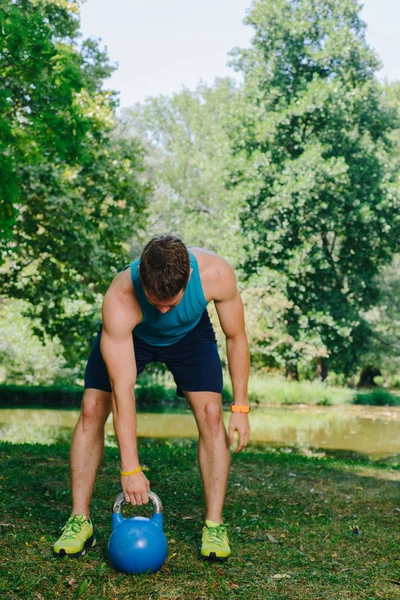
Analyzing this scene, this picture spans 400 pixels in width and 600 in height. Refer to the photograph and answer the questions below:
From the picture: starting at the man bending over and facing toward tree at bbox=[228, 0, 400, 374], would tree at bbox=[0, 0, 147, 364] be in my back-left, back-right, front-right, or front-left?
front-left

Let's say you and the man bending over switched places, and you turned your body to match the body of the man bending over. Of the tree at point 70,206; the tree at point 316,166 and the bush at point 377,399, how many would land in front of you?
0

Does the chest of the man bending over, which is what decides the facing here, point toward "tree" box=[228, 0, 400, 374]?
no

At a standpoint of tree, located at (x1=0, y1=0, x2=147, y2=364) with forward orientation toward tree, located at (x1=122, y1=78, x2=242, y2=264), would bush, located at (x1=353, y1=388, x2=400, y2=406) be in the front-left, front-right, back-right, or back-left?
front-right

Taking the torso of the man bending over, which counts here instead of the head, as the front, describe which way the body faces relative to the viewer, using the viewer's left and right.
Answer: facing the viewer

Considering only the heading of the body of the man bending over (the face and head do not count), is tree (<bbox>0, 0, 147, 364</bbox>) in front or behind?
behind

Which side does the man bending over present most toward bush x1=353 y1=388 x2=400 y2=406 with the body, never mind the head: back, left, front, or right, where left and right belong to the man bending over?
back

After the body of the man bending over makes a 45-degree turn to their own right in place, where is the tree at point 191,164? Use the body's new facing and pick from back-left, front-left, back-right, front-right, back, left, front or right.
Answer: back-right

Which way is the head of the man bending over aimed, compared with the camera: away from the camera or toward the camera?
toward the camera
